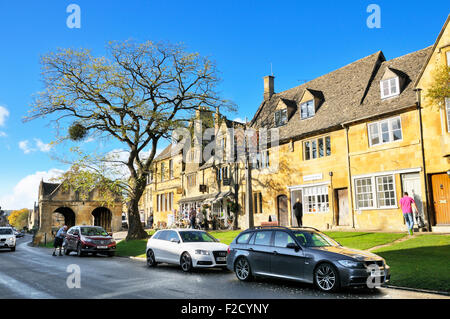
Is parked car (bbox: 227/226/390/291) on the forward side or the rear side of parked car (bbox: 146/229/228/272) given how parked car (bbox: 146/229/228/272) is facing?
on the forward side

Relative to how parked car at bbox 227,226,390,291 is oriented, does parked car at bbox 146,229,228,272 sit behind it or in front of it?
behind

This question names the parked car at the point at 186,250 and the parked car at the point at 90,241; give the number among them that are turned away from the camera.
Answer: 0

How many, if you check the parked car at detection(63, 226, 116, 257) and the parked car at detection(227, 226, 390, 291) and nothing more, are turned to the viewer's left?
0

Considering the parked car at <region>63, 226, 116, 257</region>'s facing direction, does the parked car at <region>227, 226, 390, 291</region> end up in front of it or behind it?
in front

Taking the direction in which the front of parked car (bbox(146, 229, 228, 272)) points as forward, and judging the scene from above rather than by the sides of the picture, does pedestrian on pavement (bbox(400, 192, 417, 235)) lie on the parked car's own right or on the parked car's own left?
on the parked car's own left

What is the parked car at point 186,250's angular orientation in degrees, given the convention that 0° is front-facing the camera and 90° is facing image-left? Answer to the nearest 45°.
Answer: approximately 315°

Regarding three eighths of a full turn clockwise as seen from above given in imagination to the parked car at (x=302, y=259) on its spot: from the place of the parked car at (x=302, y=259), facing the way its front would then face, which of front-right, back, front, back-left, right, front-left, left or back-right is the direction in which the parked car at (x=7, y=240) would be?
front-right

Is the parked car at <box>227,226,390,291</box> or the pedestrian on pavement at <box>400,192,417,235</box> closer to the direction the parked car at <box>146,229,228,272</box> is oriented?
the parked car
